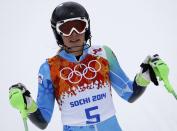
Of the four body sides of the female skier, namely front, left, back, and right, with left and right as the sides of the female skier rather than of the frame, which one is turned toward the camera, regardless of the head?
front
